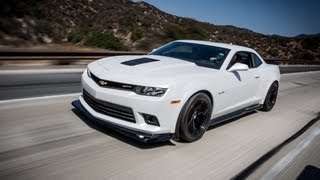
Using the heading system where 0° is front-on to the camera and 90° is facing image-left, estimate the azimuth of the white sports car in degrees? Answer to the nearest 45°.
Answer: approximately 45°

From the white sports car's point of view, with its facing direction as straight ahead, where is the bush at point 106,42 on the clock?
The bush is roughly at 4 o'clock from the white sports car.

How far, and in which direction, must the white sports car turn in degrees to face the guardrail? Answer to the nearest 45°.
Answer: approximately 90° to its right
